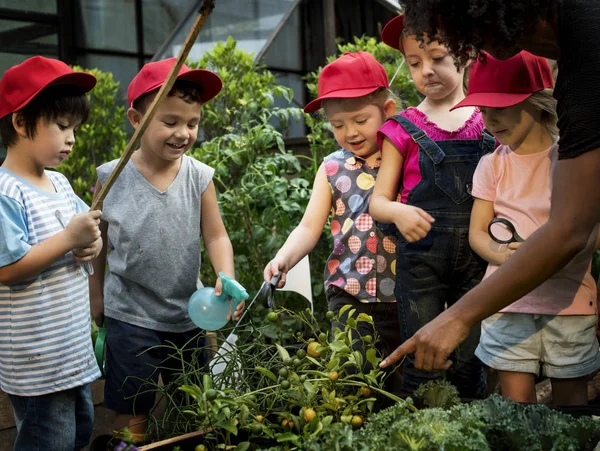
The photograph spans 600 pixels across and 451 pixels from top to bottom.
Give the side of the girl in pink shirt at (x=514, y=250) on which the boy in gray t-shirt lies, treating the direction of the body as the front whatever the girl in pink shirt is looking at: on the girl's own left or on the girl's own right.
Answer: on the girl's own right

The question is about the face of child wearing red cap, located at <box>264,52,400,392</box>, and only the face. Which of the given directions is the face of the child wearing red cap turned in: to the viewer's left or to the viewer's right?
to the viewer's left

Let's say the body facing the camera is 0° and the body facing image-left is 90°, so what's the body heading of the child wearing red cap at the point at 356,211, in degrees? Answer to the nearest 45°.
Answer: approximately 0°

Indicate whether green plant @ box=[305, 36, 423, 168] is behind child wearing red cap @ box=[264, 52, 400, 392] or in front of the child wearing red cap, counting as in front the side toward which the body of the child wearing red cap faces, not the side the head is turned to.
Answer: behind

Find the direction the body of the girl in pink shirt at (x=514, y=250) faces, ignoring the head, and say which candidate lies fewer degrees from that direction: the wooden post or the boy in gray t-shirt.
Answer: the boy in gray t-shirt

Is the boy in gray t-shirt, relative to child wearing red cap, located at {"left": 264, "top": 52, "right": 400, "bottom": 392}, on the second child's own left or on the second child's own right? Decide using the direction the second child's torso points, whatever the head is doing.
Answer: on the second child's own right

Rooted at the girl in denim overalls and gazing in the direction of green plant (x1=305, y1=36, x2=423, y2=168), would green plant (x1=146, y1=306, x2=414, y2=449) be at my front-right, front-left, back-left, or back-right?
back-left

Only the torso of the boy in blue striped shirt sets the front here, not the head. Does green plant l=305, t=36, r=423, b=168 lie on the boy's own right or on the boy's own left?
on the boy's own left
